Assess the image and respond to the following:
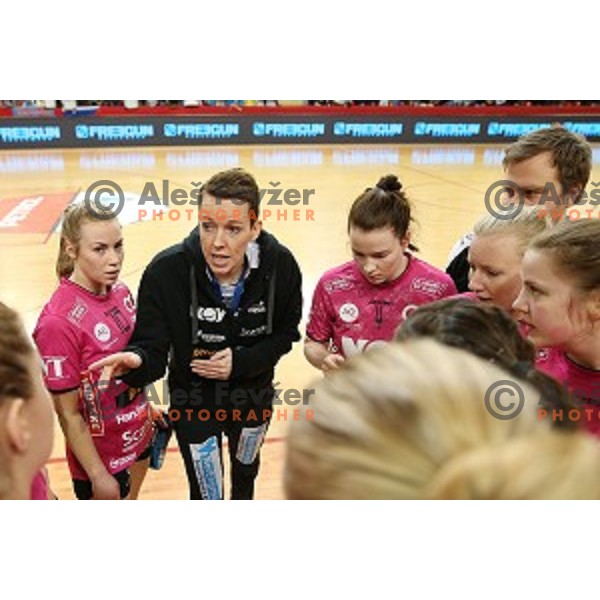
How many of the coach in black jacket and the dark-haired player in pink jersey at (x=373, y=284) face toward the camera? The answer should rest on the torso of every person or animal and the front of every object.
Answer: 2

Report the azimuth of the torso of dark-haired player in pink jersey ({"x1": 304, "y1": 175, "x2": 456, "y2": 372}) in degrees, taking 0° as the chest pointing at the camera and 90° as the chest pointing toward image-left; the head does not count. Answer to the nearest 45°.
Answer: approximately 0°

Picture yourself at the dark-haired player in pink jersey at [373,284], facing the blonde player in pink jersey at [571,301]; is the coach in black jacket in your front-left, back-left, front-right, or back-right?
back-right

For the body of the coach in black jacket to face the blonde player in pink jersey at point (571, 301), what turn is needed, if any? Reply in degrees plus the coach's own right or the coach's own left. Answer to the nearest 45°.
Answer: approximately 45° to the coach's own left

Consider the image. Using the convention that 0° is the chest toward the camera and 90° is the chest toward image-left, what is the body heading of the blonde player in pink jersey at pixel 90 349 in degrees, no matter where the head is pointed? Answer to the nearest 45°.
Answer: approximately 315°
